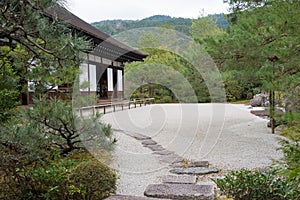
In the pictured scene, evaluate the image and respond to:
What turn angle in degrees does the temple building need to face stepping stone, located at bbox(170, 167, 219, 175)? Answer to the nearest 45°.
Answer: approximately 45° to its right

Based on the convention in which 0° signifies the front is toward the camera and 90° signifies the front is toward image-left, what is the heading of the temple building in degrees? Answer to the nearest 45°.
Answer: approximately 315°

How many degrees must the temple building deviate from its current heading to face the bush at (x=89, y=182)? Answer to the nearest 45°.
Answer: approximately 45° to its right

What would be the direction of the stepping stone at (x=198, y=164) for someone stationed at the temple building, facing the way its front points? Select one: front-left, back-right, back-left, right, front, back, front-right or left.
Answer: front-right

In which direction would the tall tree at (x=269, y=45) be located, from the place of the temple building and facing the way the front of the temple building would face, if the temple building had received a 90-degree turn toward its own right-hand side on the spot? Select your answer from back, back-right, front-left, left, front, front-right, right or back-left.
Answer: front-left

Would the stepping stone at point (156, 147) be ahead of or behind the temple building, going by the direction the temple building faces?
ahead

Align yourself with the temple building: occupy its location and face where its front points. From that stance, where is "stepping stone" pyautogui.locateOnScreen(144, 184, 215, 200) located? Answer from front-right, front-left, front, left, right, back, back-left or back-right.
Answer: front-right

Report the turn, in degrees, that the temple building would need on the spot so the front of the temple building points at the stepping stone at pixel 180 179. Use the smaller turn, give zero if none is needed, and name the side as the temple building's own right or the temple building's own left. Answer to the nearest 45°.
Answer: approximately 45° to the temple building's own right

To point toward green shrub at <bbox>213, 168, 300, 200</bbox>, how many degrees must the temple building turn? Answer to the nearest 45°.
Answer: approximately 45° to its right
